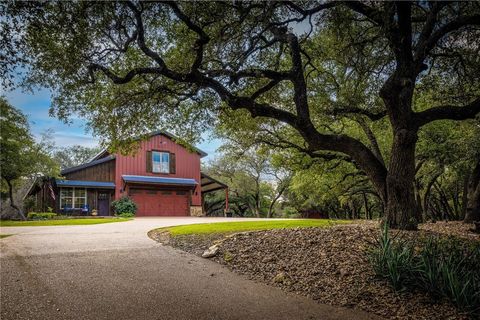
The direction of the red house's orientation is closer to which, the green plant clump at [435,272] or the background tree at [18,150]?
the green plant clump

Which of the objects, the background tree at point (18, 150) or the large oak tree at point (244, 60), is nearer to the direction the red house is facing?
the large oak tree

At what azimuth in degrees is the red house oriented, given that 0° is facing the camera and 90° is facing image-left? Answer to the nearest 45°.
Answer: approximately 0°

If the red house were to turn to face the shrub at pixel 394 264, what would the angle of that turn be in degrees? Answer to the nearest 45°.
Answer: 0° — it already faces it

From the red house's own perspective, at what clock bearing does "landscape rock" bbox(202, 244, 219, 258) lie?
The landscape rock is roughly at 12 o'clock from the red house.

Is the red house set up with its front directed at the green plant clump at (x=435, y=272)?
yes

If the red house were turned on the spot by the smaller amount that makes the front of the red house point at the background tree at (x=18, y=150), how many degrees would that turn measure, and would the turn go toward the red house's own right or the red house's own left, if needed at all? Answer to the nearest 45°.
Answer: approximately 45° to the red house's own right
